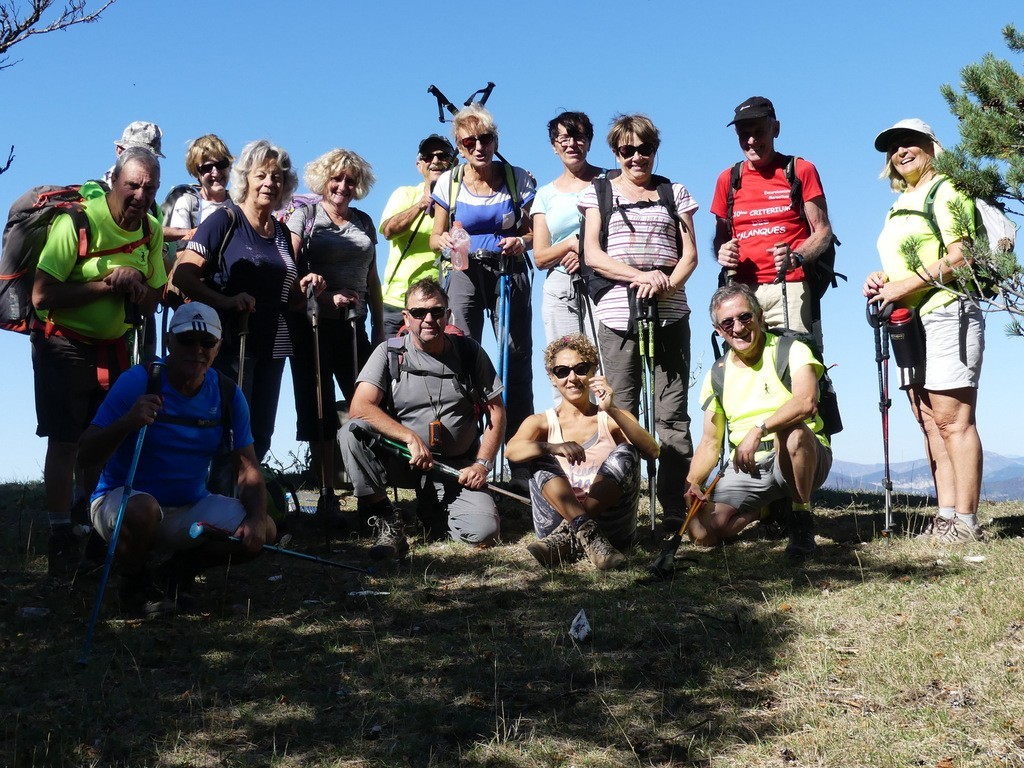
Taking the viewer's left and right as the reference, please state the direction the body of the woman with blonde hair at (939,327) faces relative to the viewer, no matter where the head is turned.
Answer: facing the viewer and to the left of the viewer

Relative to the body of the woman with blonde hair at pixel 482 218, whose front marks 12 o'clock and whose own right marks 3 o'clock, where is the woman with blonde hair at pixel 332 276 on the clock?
the woman with blonde hair at pixel 332 276 is roughly at 3 o'clock from the woman with blonde hair at pixel 482 218.

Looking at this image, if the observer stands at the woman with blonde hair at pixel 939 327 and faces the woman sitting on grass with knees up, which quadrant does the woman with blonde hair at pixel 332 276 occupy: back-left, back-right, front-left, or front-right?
front-right

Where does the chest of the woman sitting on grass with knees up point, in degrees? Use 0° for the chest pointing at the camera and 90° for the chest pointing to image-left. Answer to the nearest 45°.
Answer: approximately 0°

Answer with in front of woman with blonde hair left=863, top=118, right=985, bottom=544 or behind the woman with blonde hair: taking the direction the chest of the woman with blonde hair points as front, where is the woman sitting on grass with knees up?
in front

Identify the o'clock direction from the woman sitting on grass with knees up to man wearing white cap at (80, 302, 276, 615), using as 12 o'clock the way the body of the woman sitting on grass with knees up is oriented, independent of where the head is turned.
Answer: The man wearing white cap is roughly at 2 o'clock from the woman sitting on grass with knees up.

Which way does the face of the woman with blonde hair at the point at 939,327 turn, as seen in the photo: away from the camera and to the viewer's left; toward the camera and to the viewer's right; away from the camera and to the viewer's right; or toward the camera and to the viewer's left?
toward the camera and to the viewer's left

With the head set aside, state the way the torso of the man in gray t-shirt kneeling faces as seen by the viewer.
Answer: toward the camera

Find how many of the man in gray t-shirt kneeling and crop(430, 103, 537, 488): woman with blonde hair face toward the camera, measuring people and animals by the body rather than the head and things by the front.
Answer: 2

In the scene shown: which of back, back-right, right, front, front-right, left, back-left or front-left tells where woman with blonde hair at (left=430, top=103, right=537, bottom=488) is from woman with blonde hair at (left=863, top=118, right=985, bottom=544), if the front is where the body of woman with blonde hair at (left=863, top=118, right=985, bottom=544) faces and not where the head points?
front-right

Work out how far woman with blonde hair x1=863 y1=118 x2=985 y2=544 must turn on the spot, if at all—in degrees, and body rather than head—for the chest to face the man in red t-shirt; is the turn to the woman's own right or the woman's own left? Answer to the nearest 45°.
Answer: approximately 45° to the woman's own right

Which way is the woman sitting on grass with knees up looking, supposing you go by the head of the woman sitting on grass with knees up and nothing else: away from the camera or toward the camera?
toward the camera

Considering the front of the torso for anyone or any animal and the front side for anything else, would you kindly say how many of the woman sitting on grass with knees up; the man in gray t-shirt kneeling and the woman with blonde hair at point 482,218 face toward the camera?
3

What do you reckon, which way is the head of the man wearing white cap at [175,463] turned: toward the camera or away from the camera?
toward the camera

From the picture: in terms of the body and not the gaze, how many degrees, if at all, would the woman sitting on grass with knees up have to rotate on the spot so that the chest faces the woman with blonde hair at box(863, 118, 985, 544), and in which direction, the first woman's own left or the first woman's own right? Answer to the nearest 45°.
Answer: approximately 90° to the first woman's own left
